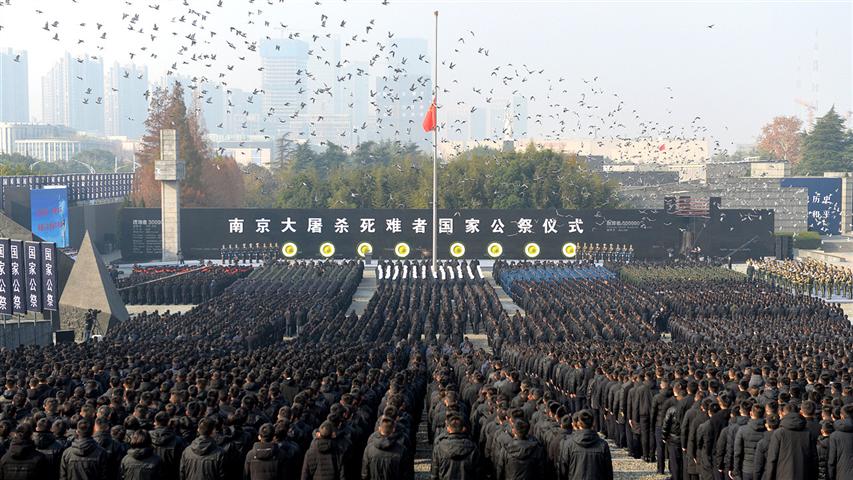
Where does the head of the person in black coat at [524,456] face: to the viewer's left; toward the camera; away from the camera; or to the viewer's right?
away from the camera

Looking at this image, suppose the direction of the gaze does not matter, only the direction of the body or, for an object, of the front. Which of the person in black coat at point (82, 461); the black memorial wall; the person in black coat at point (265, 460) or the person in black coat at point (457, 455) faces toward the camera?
the black memorial wall

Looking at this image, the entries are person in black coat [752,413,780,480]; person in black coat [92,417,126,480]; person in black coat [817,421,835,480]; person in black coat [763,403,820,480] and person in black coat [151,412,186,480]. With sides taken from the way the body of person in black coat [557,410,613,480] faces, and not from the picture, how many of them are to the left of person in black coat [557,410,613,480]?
2

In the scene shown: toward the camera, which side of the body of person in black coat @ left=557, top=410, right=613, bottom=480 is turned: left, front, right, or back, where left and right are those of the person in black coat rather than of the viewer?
back

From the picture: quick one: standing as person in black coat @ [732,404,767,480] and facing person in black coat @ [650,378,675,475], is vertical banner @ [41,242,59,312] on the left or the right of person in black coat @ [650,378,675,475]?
left

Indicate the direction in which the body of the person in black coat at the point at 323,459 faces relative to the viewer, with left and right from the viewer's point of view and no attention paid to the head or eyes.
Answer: facing away from the viewer

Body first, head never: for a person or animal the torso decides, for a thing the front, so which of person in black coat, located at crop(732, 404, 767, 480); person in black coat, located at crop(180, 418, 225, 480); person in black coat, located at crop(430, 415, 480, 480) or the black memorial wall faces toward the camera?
the black memorial wall

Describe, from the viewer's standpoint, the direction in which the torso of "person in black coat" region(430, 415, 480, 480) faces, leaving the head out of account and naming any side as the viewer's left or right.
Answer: facing away from the viewer

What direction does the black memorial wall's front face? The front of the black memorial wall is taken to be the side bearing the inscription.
toward the camera

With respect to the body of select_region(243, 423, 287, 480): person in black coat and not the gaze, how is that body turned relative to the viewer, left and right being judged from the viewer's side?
facing away from the viewer

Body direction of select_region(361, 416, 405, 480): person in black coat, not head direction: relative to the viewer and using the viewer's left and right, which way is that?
facing away from the viewer

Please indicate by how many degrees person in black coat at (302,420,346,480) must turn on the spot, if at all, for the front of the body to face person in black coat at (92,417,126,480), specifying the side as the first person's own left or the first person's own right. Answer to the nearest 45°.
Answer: approximately 90° to the first person's own left

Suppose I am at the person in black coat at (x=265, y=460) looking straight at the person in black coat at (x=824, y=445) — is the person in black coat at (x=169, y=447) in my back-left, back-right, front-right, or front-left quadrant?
back-left

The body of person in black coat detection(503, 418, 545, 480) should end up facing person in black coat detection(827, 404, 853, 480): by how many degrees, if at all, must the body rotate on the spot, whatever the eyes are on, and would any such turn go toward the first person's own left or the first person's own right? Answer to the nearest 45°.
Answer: approximately 90° to the first person's own right

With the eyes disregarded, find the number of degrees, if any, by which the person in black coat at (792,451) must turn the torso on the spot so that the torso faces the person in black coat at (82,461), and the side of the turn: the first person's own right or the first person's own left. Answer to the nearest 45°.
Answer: approximately 135° to the first person's own left

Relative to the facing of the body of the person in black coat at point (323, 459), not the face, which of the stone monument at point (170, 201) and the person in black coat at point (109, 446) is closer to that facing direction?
the stone monument

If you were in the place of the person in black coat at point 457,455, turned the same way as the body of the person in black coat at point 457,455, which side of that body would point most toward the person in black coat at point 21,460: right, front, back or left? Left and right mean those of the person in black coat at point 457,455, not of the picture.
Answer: left

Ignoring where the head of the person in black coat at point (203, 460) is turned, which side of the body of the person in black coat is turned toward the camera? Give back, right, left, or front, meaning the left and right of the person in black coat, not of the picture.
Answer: back

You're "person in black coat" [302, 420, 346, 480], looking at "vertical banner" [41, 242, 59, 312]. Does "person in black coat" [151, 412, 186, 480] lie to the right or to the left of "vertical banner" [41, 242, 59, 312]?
left

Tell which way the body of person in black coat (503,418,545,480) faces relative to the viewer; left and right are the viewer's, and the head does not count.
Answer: facing away from the viewer
